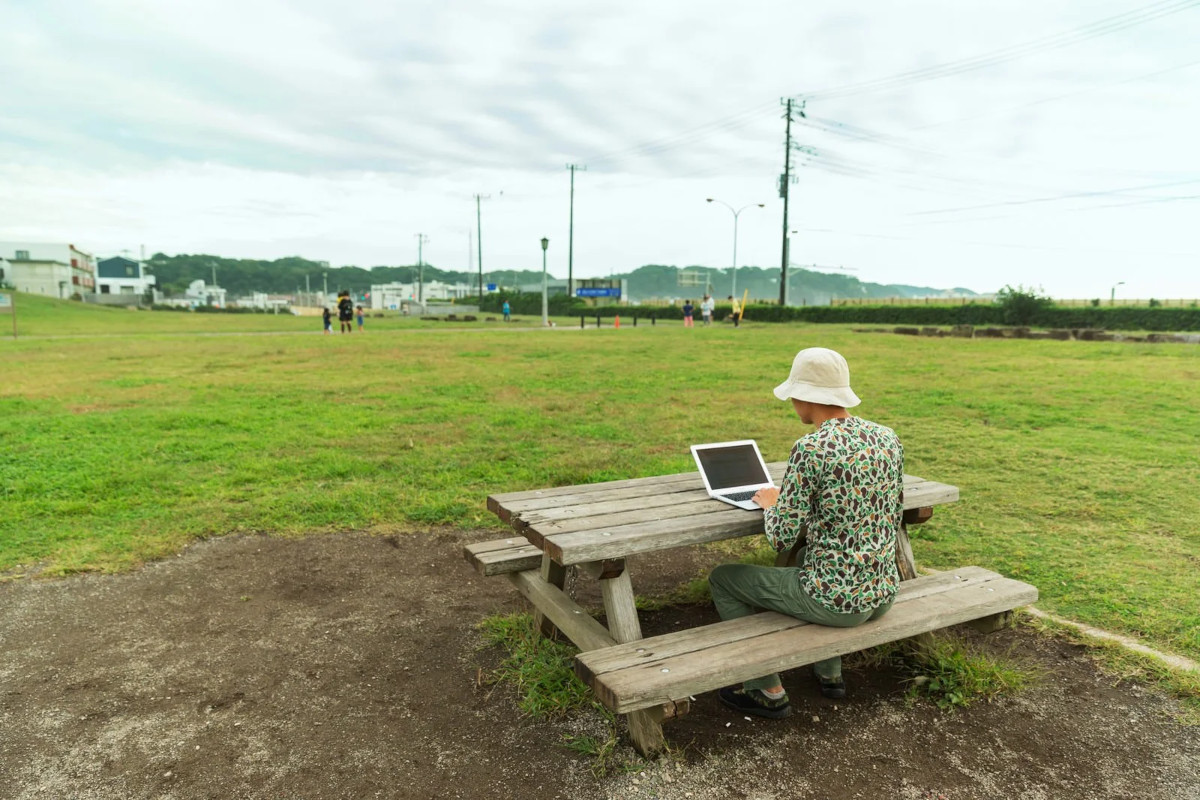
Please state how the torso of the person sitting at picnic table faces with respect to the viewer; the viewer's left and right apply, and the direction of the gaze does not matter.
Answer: facing away from the viewer and to the left of the viewer

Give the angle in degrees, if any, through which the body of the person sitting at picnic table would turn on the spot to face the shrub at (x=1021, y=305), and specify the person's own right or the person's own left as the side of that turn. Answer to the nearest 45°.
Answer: approximately 45° to the person's own right

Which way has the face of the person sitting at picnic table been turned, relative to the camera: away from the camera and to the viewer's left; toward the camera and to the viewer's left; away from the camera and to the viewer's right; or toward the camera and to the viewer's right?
away from the camera and to the viewer's left

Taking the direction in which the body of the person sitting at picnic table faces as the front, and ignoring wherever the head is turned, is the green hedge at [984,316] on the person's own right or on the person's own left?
on the person's own right

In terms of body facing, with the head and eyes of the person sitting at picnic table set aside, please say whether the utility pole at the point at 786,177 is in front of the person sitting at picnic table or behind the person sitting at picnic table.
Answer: in front

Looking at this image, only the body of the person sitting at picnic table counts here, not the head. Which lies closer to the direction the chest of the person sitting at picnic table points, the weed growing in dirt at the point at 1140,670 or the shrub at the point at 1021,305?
the shrub

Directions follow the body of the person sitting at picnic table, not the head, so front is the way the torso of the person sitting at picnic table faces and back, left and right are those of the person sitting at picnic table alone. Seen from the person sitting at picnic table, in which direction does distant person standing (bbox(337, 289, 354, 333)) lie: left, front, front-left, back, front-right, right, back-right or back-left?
front

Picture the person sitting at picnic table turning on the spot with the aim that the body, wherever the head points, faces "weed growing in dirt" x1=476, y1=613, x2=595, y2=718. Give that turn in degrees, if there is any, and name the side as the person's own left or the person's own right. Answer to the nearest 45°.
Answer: approximately 45° to the person's own left

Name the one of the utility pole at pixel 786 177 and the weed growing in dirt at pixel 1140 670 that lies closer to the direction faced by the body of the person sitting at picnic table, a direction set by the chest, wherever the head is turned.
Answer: the utility pole
